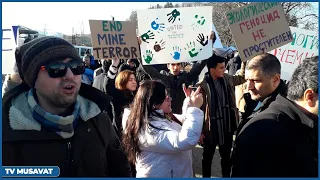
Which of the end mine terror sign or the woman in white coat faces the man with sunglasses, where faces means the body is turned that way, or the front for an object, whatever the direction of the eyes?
the end mine terror sign

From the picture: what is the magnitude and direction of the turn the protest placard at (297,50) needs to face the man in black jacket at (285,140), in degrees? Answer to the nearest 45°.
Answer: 0° — it already faces them

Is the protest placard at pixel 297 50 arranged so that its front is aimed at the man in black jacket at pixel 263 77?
yes

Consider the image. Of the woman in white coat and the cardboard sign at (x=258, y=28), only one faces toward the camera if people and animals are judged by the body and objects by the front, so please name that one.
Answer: the cardboard sign

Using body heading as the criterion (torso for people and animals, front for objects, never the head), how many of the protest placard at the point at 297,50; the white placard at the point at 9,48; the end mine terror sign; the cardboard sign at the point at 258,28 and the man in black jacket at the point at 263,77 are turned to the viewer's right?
0

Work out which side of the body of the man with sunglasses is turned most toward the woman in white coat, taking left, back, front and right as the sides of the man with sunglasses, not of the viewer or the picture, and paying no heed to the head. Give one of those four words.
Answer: left

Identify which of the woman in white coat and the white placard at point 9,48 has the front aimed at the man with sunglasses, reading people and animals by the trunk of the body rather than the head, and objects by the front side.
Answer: the white placard

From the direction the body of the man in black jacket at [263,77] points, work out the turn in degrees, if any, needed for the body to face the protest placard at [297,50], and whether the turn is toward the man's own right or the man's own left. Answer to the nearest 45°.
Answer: approximately 135° to the man's own right

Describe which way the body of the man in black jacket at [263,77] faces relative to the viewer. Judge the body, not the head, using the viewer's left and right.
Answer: facing the viewer and to the left of the viewer

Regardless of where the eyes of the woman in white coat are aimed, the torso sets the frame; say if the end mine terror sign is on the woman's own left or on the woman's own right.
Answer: on the woman's own left

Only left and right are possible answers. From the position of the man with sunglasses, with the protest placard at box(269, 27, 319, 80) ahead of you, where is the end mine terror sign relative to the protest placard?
left

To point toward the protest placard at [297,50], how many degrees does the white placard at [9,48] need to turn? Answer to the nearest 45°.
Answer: approximately 90° to its left

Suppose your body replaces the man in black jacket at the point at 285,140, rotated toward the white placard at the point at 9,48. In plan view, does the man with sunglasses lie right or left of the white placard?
left

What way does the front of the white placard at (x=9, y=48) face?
toward the camera

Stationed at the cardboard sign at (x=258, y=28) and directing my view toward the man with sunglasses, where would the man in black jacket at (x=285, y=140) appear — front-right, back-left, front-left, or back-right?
front-left

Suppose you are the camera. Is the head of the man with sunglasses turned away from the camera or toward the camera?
toward the camera

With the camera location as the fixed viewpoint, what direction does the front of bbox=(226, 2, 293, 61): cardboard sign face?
facing the viewer

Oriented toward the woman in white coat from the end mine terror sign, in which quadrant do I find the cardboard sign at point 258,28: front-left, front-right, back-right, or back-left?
front-left

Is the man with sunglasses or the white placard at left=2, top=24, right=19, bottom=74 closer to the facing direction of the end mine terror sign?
the man with sunglasses

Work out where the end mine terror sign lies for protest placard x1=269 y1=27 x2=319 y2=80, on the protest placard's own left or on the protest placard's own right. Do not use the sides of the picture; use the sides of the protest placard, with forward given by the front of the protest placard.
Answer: on the protest placard's own right

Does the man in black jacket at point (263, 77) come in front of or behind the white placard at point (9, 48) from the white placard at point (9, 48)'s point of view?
in front
